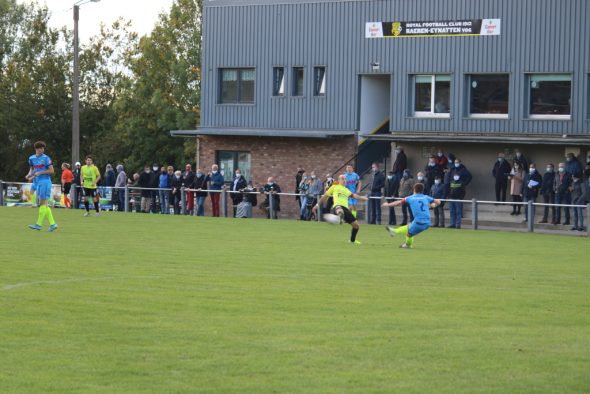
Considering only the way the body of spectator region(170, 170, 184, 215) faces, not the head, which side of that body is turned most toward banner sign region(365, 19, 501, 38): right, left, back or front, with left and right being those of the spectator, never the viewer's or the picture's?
left

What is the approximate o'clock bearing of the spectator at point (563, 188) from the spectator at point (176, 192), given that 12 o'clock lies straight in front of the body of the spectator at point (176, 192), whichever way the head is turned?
the spectator at point (563, 188) is roughly at 10 o'clock from the spectator at point (176, 192).

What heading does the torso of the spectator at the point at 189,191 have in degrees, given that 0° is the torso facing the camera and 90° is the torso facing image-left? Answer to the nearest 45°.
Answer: approximately 0°

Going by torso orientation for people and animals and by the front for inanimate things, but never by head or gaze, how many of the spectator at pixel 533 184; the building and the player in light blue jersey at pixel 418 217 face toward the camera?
2

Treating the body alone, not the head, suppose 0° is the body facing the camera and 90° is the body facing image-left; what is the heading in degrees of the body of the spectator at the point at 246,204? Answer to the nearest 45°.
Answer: approximately 45°

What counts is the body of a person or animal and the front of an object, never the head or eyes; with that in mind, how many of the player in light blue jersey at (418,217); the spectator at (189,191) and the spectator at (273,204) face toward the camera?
2
